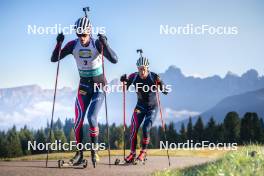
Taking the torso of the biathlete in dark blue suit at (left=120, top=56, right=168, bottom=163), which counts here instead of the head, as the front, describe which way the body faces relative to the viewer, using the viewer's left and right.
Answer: facing the viewer
